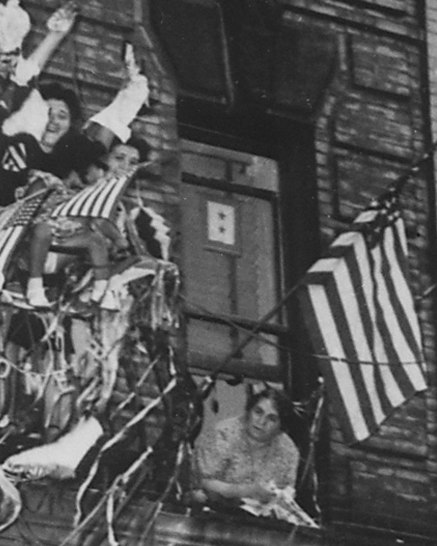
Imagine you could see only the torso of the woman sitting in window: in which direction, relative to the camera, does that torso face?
toward the camera

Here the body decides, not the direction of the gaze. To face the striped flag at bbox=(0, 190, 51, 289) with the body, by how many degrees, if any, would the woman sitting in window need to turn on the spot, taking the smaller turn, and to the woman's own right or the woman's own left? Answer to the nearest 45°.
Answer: approximately 45° to the woman's own right
